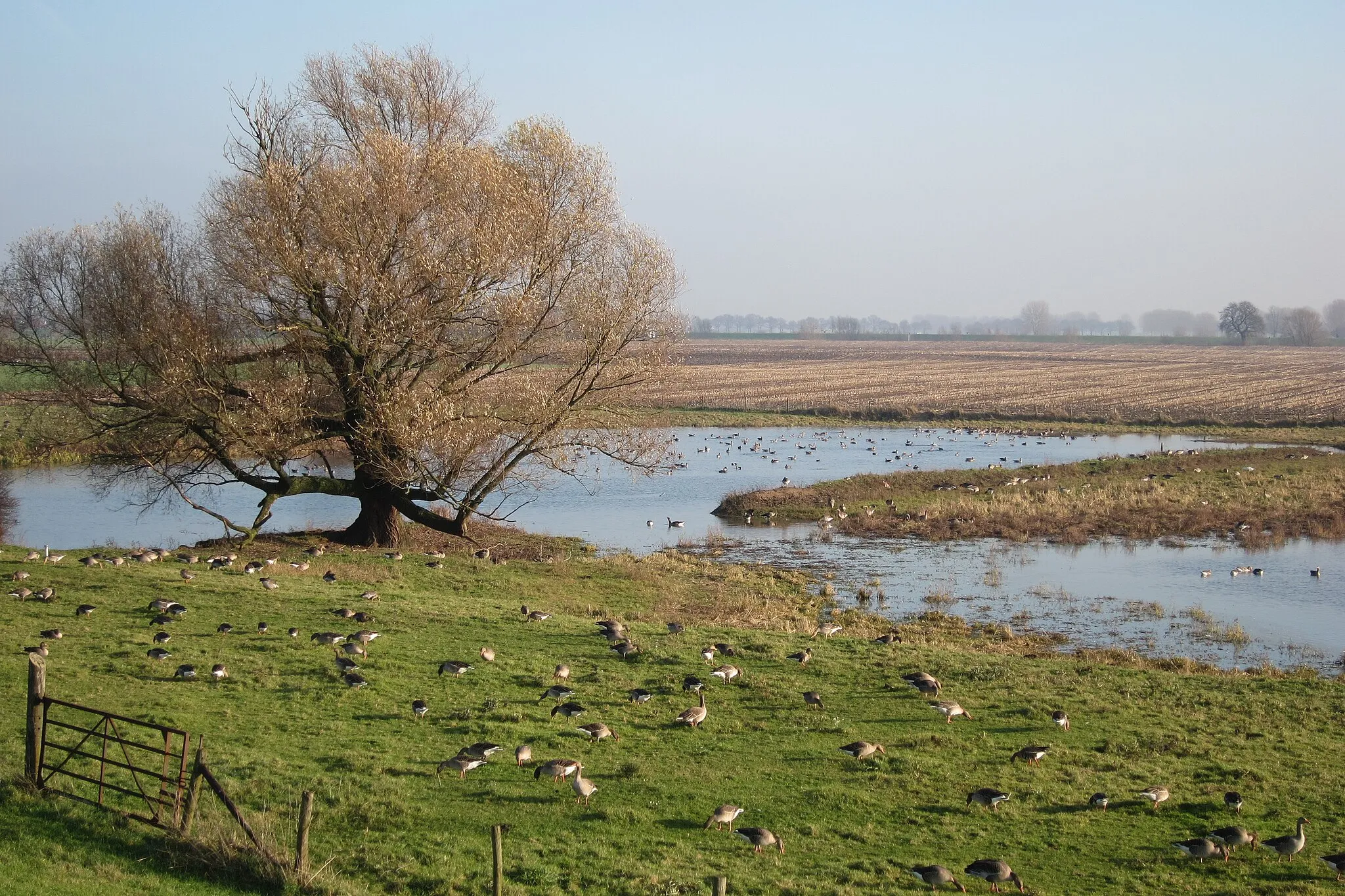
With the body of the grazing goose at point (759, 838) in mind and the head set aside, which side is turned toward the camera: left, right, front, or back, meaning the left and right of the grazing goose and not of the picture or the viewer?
right

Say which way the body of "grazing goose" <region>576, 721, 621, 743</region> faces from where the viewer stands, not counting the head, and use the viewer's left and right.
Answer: facing to the right of the viewer

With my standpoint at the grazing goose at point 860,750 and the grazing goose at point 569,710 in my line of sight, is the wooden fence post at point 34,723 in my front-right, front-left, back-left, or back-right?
front-left

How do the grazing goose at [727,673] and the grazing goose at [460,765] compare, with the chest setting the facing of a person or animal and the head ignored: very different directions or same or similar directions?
very different directions

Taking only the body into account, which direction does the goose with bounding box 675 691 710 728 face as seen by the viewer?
to the viewer's right

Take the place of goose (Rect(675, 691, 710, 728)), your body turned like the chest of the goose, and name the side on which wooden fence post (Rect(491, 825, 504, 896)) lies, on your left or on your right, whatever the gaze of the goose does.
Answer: on your right

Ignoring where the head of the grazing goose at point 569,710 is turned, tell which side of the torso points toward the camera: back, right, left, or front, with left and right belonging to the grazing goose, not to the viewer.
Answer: left

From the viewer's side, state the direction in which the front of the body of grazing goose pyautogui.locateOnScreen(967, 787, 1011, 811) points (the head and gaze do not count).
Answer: to the viewer's left

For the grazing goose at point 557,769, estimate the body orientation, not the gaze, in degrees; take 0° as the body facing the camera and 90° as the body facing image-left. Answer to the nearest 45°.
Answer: approximately 90°

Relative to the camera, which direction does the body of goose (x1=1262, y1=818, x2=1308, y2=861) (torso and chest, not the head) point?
to the viewer's right

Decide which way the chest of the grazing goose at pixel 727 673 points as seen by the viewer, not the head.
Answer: to the viewer's right

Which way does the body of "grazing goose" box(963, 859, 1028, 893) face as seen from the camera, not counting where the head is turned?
to the viewer's right

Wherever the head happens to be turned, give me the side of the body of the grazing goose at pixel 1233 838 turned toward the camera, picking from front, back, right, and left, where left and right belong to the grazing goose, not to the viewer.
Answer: right
